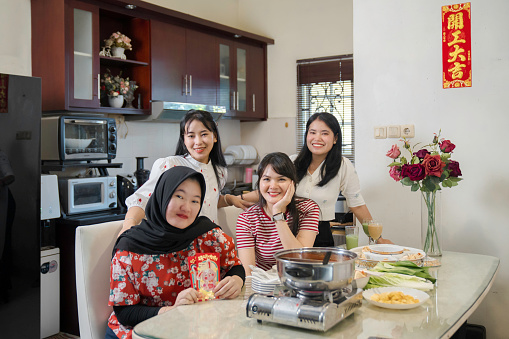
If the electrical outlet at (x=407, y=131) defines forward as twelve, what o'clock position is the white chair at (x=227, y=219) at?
The white chair is roughly at 2 o'clock from the electrical outlet.

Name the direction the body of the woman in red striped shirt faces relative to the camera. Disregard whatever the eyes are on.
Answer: toward the camera

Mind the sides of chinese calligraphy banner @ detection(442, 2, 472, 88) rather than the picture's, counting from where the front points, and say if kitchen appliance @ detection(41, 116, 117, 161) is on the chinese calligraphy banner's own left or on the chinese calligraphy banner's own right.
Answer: on the chinese calligraphy banner's own right

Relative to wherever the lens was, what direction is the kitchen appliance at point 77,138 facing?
facing the viewer and to the right of the viewer

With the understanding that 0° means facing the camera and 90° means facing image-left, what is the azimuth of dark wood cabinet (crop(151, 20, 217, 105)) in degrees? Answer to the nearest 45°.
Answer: approximately 315°

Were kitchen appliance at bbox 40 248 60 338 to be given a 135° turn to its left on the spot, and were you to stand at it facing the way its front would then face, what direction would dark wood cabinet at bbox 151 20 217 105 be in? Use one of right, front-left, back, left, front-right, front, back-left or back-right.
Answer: front-right

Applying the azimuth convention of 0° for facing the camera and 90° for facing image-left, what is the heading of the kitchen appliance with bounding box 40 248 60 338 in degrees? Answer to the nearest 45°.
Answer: approximately 315°

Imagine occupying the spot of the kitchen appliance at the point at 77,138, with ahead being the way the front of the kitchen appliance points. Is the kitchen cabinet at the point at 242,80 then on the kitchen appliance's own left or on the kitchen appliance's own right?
on the kitchen appliance's own left

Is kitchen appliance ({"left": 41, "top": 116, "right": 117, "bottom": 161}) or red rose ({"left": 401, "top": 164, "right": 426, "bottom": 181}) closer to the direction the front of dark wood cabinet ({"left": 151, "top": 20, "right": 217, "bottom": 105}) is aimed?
the red rose

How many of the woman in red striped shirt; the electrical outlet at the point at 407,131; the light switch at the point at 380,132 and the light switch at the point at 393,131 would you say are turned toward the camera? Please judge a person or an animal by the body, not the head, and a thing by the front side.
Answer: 4

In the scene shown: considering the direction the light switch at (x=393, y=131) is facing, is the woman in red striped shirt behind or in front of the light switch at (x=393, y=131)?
in front

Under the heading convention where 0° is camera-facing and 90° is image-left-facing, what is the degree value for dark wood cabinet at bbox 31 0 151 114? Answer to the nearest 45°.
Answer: approximately 315°
